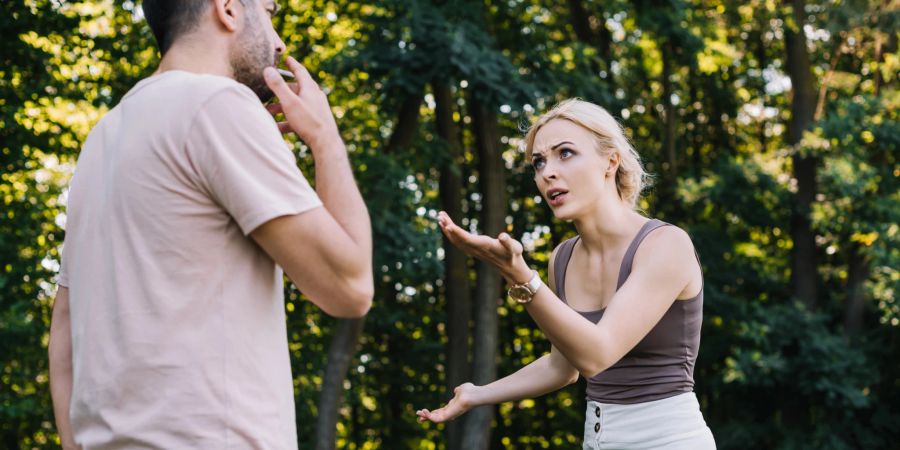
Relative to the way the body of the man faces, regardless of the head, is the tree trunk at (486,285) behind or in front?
in front

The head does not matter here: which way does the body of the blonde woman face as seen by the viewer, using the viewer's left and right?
facing the viewer and to the left of the viewer

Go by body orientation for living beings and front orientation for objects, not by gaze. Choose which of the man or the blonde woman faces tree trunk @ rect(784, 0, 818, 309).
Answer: the man

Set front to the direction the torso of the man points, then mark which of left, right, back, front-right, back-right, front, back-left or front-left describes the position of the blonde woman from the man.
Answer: front

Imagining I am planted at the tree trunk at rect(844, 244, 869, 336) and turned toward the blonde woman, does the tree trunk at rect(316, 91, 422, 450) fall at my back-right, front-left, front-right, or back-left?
front-right

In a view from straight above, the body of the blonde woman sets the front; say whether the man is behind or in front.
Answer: in front

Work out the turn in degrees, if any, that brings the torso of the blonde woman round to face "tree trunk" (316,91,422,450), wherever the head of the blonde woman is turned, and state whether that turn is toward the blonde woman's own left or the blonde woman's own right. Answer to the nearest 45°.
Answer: approximately 135° to the blonde woman's own right

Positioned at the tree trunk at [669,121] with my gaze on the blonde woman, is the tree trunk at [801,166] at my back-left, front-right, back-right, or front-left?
front-left

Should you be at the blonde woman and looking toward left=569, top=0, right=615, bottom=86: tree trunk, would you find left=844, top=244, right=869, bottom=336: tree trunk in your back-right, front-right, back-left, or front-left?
front-right

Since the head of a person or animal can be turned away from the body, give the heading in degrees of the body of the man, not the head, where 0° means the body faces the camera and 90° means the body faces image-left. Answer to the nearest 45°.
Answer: approximately 225°

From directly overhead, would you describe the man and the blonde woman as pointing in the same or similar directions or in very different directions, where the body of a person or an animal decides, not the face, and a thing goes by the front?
very different directions

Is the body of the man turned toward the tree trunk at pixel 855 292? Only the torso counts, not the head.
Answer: yes
